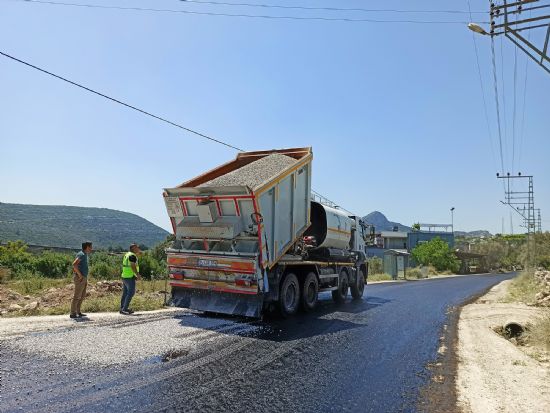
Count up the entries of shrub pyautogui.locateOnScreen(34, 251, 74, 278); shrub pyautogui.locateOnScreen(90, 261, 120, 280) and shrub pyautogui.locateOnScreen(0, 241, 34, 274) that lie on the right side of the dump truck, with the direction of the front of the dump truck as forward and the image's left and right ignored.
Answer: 0

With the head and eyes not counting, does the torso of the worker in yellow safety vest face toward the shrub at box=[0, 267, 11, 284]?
no

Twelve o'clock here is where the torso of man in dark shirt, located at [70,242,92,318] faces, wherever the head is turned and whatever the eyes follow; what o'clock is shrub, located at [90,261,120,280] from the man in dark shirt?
The shrub is roughly at 9 o'clock from the man in dark shirt.

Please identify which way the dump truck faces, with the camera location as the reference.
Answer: facing away from the viewer and to the right of the viewer

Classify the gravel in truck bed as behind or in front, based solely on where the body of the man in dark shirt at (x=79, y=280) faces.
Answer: in front

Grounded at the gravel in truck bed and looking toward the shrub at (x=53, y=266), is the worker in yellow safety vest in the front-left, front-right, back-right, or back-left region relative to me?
front-left

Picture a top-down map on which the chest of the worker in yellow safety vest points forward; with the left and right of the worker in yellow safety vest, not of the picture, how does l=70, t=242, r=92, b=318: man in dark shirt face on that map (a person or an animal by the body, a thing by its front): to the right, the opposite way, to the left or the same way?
the same way

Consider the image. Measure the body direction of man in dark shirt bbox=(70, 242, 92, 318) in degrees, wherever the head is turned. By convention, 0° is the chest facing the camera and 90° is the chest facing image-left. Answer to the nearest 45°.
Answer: approximately 270°

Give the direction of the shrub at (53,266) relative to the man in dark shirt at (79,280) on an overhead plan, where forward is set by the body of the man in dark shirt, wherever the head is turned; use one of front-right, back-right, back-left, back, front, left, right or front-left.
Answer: left

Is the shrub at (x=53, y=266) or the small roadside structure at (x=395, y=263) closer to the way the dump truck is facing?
the small roadside structure

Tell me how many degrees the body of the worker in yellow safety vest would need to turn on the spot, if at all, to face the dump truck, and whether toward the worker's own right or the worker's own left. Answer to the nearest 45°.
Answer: approximately 45° to the worker's own right

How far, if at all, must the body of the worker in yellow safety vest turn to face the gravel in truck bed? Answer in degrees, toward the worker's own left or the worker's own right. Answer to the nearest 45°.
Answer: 0° — they already face it

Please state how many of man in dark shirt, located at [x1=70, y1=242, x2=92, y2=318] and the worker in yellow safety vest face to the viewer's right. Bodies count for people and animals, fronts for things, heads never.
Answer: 2

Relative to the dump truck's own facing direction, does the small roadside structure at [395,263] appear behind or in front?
in front
